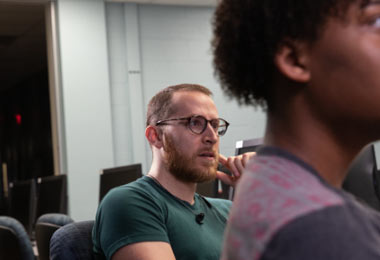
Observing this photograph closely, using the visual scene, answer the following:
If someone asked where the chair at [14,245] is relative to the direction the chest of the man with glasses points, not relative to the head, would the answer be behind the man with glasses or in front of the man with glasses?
behind

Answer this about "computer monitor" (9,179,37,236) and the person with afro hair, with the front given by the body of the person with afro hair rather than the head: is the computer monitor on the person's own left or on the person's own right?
on the person's own left

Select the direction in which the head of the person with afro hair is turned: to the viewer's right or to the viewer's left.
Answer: to the viewer's right

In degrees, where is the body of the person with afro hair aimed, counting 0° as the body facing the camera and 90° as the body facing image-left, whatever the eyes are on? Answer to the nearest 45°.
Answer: approximately 270°
